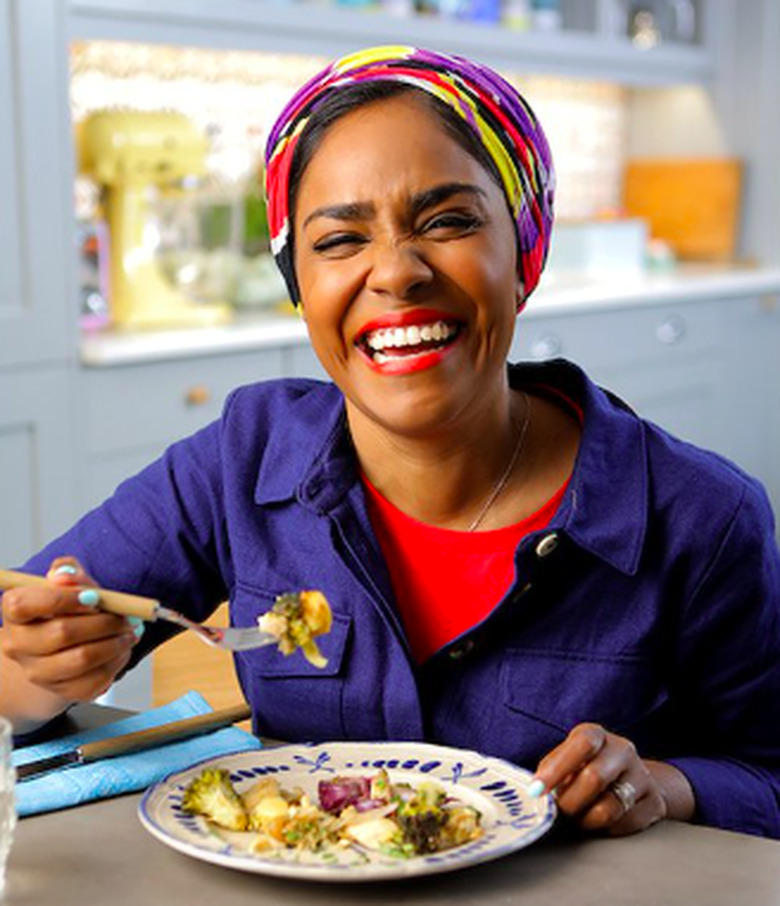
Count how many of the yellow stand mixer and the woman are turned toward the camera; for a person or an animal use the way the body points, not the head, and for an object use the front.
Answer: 1

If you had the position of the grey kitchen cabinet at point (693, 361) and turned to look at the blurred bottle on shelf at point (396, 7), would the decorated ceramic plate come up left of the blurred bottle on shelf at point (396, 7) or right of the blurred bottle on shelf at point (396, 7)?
left

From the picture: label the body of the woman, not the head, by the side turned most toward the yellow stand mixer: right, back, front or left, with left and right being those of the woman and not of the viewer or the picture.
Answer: back

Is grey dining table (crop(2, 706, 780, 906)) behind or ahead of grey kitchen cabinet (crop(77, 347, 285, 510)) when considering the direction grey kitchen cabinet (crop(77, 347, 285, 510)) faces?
ahead

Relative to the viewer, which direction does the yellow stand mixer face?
to the viewer's right

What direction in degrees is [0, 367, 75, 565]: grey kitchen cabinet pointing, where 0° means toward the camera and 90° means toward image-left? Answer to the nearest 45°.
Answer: approximately 315°

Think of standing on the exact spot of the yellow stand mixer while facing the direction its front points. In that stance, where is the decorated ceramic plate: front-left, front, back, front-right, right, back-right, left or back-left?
right

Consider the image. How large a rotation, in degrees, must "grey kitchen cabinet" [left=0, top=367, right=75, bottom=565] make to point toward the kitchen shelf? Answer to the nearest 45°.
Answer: approximately 90° to its left

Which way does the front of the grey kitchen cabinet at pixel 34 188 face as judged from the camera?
facing the viewer and to the right of the viewer

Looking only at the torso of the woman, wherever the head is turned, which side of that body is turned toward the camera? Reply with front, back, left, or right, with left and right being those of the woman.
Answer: front

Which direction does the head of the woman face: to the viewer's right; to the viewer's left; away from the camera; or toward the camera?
toward the camera

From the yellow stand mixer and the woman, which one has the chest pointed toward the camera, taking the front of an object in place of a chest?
the woman
